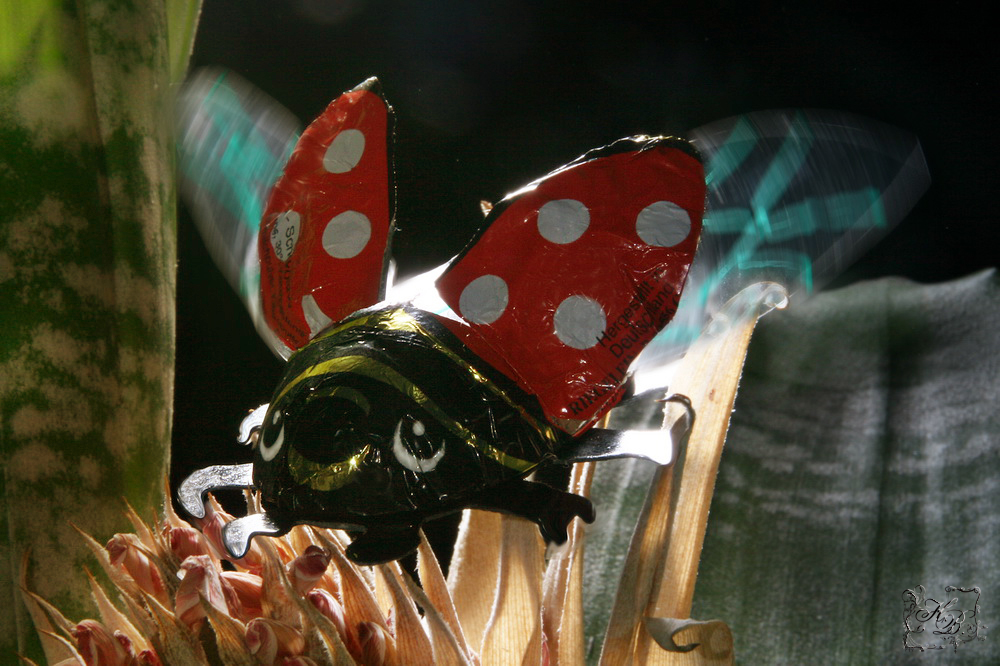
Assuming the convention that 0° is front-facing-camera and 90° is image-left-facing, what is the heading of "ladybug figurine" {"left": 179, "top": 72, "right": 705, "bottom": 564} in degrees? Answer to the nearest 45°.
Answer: approximately 45°
